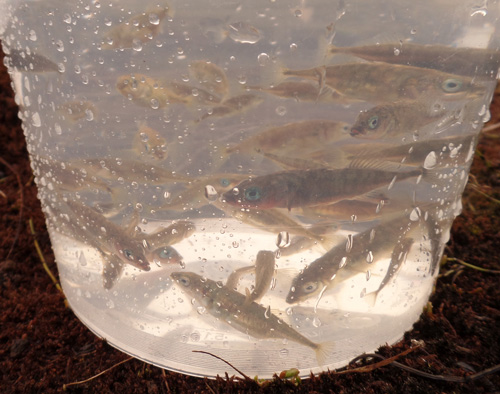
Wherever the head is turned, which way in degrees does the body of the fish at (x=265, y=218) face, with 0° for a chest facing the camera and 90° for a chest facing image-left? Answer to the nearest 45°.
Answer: approximately 90°

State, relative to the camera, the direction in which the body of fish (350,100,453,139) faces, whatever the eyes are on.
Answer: to the viewer's left

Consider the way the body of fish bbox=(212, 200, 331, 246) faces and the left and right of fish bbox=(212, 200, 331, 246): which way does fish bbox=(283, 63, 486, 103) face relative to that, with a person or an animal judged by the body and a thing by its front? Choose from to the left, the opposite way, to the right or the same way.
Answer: the opposite way
